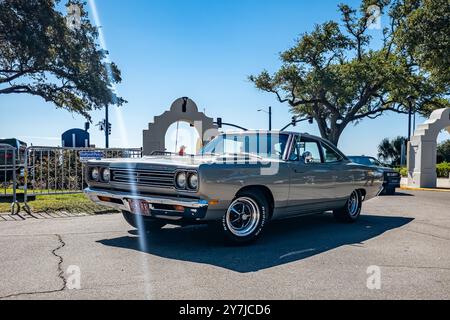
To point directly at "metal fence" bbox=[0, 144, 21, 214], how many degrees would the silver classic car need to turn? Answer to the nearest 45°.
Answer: approximately 90° to its right

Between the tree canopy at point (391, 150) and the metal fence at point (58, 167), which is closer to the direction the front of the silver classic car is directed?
the metal fence

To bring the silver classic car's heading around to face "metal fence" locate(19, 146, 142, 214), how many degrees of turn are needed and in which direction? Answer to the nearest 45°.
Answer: approximately 90° to its right

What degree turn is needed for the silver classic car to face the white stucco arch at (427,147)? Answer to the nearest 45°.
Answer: approximately 180°

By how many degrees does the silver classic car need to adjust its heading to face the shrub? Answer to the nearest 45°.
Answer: approximately 180°

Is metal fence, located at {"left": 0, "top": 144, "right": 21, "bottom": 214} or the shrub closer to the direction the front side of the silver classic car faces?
the metal fence

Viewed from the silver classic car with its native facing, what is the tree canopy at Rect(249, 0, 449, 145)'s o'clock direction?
The tree canopy is roughly at 5 o'clock from the silver classic car.

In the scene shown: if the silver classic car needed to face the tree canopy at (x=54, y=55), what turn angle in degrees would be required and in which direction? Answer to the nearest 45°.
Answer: approximately 90° to its right

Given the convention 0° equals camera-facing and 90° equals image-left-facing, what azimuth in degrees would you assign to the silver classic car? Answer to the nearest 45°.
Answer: approximately 45°

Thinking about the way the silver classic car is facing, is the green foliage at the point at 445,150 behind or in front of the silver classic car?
behind

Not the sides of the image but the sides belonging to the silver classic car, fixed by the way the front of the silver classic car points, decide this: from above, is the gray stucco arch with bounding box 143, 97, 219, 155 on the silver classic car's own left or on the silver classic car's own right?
on the silver classic car's own right

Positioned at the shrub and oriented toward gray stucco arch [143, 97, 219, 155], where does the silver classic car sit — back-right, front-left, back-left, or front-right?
front-left
